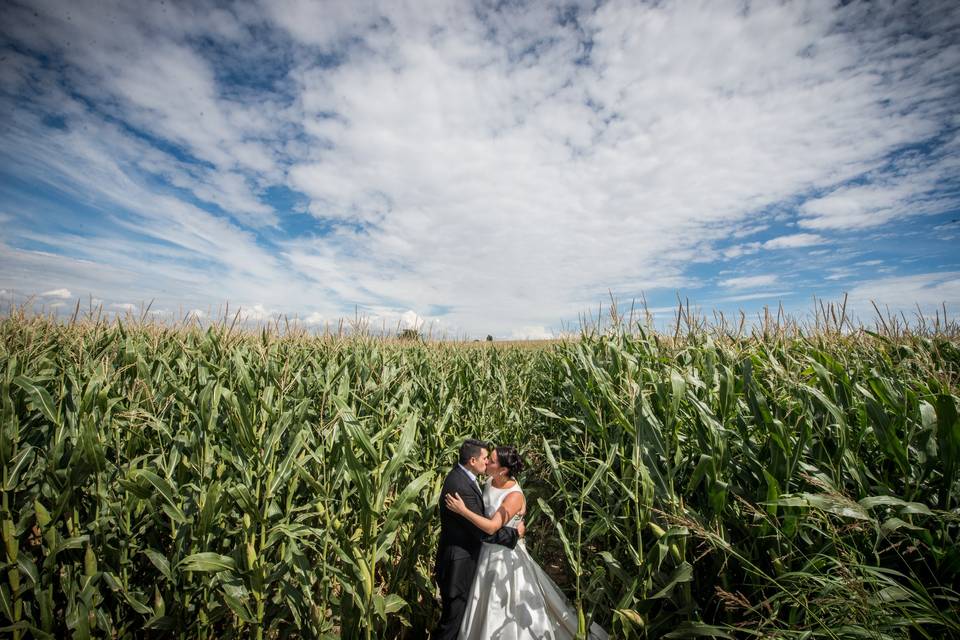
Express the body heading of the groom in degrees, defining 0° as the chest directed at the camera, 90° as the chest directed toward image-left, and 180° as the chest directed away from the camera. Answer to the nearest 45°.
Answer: approximately 270°

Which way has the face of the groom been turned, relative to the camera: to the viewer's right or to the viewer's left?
to the viewer's right
